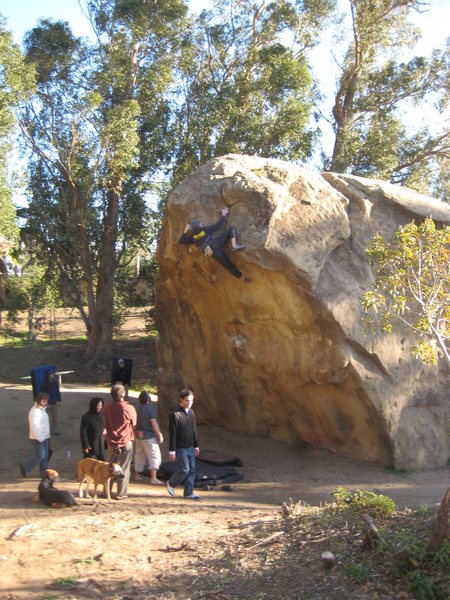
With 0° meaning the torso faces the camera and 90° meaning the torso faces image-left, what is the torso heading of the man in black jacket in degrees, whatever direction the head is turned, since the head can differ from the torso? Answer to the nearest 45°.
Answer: approximately 315°

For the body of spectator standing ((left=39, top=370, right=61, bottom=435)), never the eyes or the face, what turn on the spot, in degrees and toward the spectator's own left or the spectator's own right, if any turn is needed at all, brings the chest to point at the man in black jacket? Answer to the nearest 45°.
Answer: approximately 45° to the spectator's own right

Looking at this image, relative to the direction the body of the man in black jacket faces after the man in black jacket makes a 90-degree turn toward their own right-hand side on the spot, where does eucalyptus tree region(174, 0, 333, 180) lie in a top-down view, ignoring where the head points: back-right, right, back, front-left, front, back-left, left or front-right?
back-right

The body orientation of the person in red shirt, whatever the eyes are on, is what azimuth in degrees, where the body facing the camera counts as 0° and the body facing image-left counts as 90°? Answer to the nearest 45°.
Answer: approximately 180°

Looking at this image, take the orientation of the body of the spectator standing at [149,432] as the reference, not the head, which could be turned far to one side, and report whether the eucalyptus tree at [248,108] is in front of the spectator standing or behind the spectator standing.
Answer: in front

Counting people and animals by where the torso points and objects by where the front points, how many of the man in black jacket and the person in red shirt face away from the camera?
1
